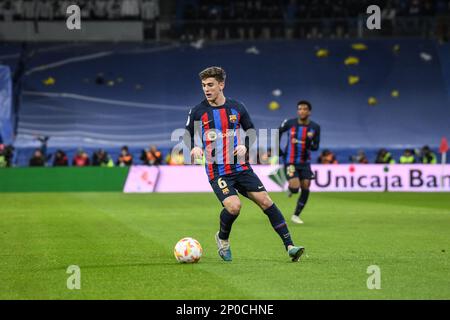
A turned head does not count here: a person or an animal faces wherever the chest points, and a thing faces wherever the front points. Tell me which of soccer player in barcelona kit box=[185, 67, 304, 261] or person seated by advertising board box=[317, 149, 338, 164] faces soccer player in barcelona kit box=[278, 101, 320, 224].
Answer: the person seated by advertising board

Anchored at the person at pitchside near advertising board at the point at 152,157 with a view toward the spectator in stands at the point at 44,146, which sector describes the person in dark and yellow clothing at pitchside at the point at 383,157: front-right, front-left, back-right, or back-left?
back-right

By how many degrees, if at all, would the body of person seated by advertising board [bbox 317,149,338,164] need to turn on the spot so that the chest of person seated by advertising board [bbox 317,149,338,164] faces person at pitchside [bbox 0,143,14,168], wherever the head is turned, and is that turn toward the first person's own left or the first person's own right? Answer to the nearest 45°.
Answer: approximately 90° to the first person's own right

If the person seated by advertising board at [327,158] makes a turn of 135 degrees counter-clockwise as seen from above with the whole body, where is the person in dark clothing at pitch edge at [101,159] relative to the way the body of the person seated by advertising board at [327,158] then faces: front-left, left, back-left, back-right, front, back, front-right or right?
back-left

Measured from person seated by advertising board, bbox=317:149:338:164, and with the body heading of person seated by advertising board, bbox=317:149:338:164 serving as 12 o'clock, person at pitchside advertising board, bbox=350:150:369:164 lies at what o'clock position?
person at pitchside advertising board, bbox=350:150:369:164 is roughly at 8 o'clock from person seated by advertising board, bbox=317:149:338:164.

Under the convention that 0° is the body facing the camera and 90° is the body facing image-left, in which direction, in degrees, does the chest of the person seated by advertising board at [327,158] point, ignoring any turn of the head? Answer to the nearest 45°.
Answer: approximately 0°

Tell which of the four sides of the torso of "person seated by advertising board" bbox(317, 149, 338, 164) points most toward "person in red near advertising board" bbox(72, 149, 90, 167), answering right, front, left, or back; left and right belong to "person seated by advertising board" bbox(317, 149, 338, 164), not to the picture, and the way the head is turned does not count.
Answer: right

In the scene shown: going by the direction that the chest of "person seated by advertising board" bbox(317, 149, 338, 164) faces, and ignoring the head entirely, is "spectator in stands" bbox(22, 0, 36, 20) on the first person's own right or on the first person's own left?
on the first person's own right

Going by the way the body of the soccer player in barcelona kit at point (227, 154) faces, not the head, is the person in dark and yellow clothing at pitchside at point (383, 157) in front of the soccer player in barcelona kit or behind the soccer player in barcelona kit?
behind

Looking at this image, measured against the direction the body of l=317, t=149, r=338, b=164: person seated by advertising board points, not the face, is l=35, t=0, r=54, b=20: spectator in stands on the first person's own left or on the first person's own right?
on the first person's own right

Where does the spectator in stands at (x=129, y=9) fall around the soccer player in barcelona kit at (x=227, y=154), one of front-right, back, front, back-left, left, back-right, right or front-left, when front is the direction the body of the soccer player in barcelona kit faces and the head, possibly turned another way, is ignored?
back

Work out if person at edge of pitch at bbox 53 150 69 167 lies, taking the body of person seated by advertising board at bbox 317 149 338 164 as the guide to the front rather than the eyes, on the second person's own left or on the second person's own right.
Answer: on the second person's own right
